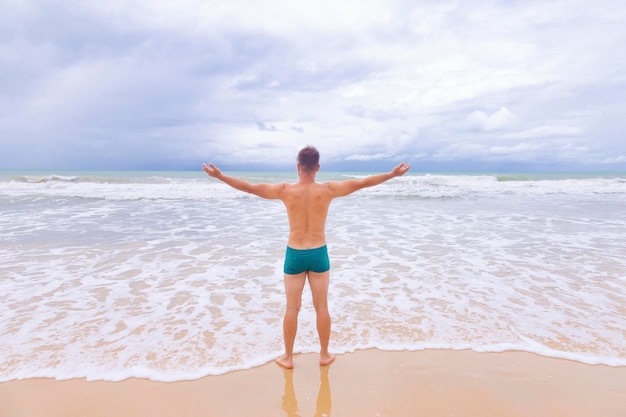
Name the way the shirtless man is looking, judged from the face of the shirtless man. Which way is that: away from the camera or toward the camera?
away from the camera

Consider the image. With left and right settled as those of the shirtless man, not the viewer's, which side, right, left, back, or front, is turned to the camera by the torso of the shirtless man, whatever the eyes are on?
back
